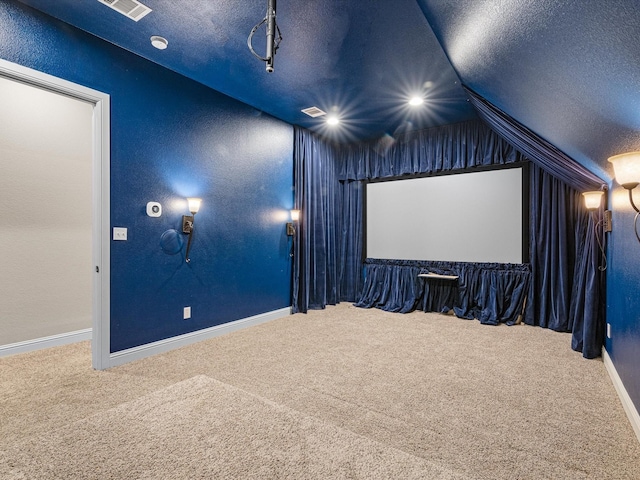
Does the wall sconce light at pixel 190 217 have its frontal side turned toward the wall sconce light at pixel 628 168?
yes

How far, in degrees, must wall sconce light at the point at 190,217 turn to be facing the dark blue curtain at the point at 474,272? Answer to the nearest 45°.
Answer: approximately 45° to its left

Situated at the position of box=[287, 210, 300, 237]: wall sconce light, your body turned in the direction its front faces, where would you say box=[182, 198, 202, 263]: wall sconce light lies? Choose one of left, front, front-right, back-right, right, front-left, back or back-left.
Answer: right

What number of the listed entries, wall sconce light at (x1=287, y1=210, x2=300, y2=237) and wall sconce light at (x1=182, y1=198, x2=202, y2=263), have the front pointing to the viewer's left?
0

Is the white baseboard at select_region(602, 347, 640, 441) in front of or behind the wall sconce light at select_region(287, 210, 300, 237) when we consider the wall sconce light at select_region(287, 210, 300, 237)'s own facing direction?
in front

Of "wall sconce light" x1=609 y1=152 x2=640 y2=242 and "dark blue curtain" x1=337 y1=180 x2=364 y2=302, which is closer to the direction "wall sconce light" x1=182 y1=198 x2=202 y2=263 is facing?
the wall sconce light

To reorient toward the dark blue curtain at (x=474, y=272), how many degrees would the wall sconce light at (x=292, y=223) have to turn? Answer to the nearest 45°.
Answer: approximately 45° to its left

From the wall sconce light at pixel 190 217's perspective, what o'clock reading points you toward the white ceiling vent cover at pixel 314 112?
The white ceiling vent cover is roughly at 10 o'clock from the wall sconce light.

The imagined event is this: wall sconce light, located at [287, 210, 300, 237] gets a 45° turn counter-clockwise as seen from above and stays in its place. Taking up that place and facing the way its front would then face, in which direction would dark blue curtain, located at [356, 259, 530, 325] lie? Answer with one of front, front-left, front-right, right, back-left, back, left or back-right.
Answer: front

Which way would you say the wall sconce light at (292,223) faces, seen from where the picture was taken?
facing the viewer and to the right of the viewer

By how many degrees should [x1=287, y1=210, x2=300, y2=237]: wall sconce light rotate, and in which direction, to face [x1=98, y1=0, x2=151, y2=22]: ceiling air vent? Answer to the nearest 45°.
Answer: approximately 90° to its right

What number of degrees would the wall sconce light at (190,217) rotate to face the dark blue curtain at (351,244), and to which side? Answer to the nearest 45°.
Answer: approximately 90° to its left

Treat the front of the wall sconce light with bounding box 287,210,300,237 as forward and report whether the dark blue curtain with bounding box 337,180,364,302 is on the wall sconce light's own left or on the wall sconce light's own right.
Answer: on the wall sconce light's own left

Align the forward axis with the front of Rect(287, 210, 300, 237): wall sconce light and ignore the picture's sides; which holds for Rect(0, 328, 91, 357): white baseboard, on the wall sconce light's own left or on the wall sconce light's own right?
on the wall sconce light's own right
